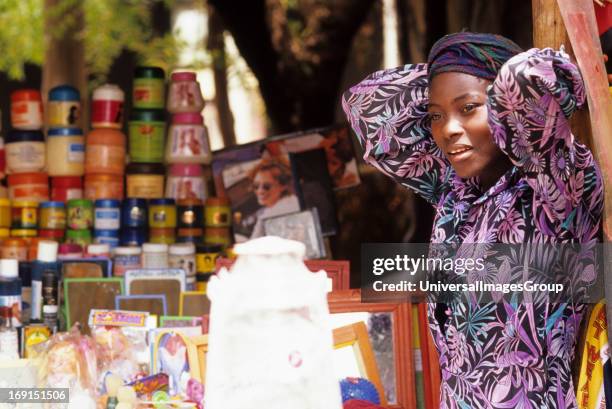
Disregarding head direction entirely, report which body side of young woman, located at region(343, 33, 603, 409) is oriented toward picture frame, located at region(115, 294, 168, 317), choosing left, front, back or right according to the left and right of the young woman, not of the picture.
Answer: right

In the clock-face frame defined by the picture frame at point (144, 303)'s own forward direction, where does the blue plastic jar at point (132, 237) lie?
The blue plastic jar is roughly at 6 o'clock from the picture frame.

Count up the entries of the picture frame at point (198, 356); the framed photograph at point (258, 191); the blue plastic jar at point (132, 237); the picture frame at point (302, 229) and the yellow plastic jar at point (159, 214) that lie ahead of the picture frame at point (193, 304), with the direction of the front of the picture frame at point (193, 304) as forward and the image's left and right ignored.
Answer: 1

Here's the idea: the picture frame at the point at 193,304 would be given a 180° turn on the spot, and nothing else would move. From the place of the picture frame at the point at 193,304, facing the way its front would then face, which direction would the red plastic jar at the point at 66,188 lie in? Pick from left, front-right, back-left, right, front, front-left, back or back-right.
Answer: front-left

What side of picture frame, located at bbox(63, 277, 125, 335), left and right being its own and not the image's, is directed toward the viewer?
front

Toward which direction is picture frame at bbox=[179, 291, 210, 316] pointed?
toward the camera

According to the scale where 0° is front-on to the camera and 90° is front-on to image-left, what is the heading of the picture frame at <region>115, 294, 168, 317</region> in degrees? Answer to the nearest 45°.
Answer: approximately 0°

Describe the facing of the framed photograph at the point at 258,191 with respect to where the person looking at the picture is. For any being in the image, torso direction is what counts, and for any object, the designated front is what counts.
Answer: facing the viewer

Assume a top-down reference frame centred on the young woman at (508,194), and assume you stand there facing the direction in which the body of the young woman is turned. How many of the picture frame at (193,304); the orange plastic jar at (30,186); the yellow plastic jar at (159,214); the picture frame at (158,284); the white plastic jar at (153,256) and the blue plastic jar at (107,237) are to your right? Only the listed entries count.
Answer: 6

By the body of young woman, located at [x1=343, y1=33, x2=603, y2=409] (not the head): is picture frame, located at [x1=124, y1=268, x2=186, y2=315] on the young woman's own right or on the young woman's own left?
on the young woman's own right
